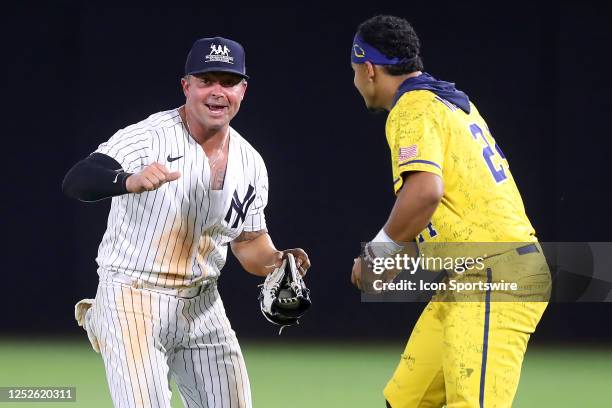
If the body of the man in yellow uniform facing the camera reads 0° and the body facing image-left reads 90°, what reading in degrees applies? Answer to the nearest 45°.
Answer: approximately 90°

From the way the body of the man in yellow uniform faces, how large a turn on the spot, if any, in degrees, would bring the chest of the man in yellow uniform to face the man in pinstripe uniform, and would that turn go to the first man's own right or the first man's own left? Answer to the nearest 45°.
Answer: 0° — they already face them
